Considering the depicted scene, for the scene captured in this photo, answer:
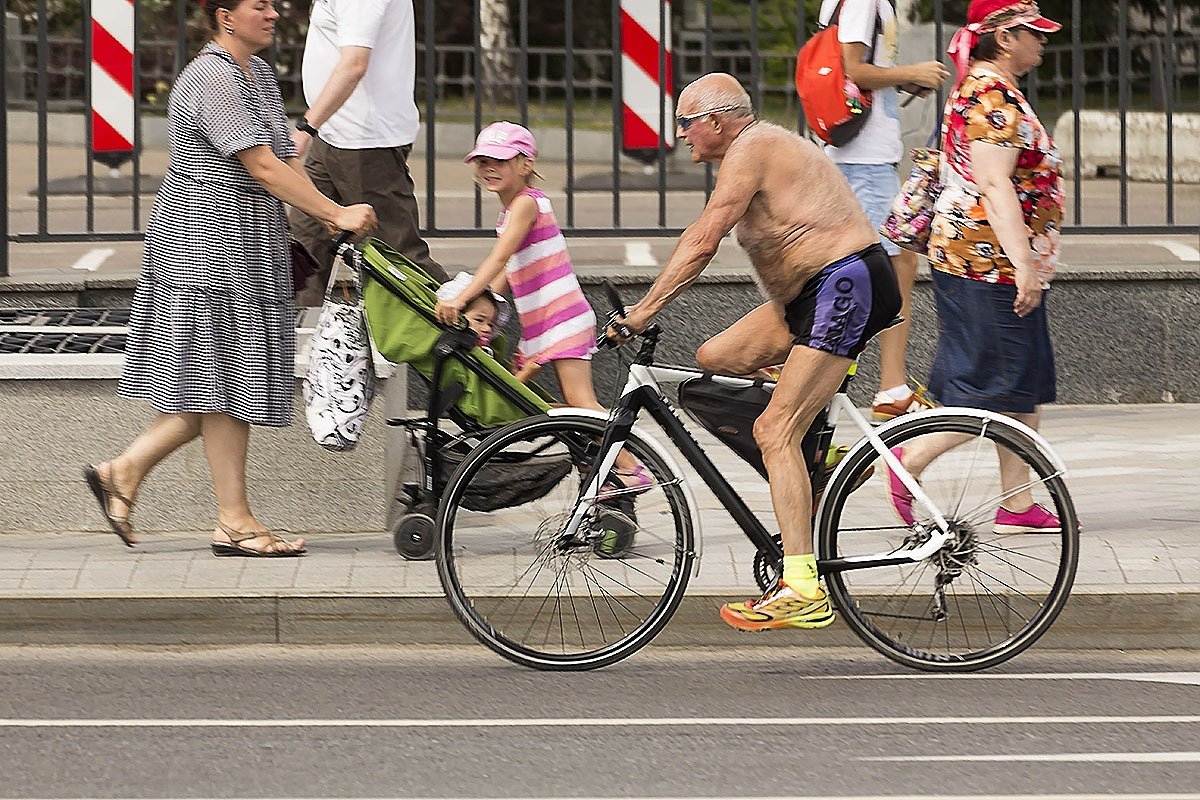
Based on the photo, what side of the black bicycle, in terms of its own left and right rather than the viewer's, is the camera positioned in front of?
left

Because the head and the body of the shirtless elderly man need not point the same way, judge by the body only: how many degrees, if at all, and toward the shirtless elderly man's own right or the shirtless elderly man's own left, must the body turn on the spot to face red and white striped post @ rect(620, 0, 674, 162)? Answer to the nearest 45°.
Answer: approximately 90° to the shirtless elderly man's own right

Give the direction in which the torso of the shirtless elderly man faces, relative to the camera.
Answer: to the viewer's left

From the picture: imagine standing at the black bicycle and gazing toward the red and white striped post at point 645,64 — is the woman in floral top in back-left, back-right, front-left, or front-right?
front-right

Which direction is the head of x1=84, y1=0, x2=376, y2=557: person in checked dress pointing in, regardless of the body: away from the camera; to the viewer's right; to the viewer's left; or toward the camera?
to the viewer's right

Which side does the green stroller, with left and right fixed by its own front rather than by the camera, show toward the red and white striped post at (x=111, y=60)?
left

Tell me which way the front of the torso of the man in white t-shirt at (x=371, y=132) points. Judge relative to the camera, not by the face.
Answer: to the viewer's left

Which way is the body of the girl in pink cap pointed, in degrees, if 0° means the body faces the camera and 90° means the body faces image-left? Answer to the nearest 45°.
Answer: approximately 90°
